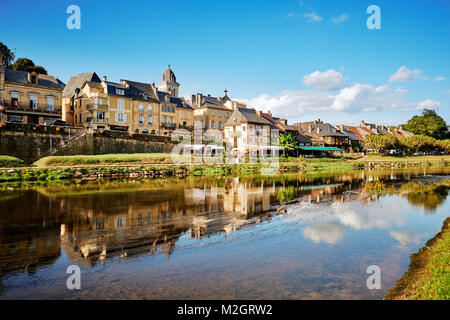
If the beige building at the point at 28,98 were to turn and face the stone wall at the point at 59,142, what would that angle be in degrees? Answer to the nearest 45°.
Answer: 0° — it already faces it

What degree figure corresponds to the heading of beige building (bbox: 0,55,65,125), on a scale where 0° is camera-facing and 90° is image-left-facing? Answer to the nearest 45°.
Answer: approximately 0°
